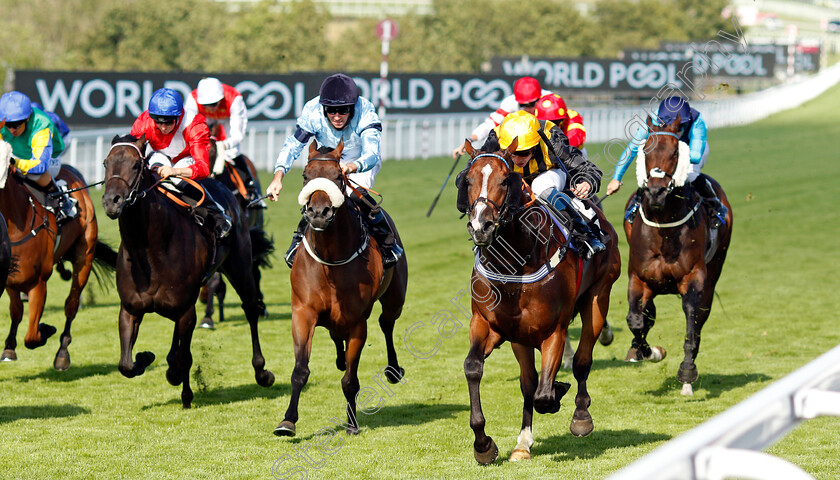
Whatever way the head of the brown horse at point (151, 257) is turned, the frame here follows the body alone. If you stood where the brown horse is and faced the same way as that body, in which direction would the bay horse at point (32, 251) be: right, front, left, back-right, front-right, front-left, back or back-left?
right

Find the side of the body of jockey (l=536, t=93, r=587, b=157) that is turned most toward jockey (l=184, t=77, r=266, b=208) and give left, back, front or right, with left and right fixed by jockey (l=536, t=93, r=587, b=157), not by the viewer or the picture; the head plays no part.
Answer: right

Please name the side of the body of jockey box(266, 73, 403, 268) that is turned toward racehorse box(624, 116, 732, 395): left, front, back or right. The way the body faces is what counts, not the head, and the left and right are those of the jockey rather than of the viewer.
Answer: left

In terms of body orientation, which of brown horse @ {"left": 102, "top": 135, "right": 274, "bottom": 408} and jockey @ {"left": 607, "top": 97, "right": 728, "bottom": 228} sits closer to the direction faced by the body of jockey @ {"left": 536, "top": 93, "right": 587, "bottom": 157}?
the brown horse

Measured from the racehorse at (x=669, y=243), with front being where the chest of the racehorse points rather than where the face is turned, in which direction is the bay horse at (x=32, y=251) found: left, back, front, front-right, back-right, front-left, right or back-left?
right

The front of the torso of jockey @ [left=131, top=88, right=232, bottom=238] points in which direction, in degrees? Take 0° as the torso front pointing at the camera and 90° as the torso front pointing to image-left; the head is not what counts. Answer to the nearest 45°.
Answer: approximately 45°

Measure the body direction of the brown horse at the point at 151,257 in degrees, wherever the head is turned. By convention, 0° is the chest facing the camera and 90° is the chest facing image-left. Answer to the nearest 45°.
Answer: approximately 45°

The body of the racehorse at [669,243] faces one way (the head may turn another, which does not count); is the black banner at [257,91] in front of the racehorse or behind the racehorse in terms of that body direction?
behind

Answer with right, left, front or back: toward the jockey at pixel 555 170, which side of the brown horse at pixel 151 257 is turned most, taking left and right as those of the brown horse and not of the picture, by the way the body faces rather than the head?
left

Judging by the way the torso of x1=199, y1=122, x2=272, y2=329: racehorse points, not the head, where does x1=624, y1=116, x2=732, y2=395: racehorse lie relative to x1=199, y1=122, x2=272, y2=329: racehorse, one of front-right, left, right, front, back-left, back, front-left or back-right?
left

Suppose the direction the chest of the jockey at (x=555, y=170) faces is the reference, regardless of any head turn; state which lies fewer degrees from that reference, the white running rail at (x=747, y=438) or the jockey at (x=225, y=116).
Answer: the white running rail

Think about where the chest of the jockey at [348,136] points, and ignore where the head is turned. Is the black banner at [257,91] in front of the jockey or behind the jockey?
behind
